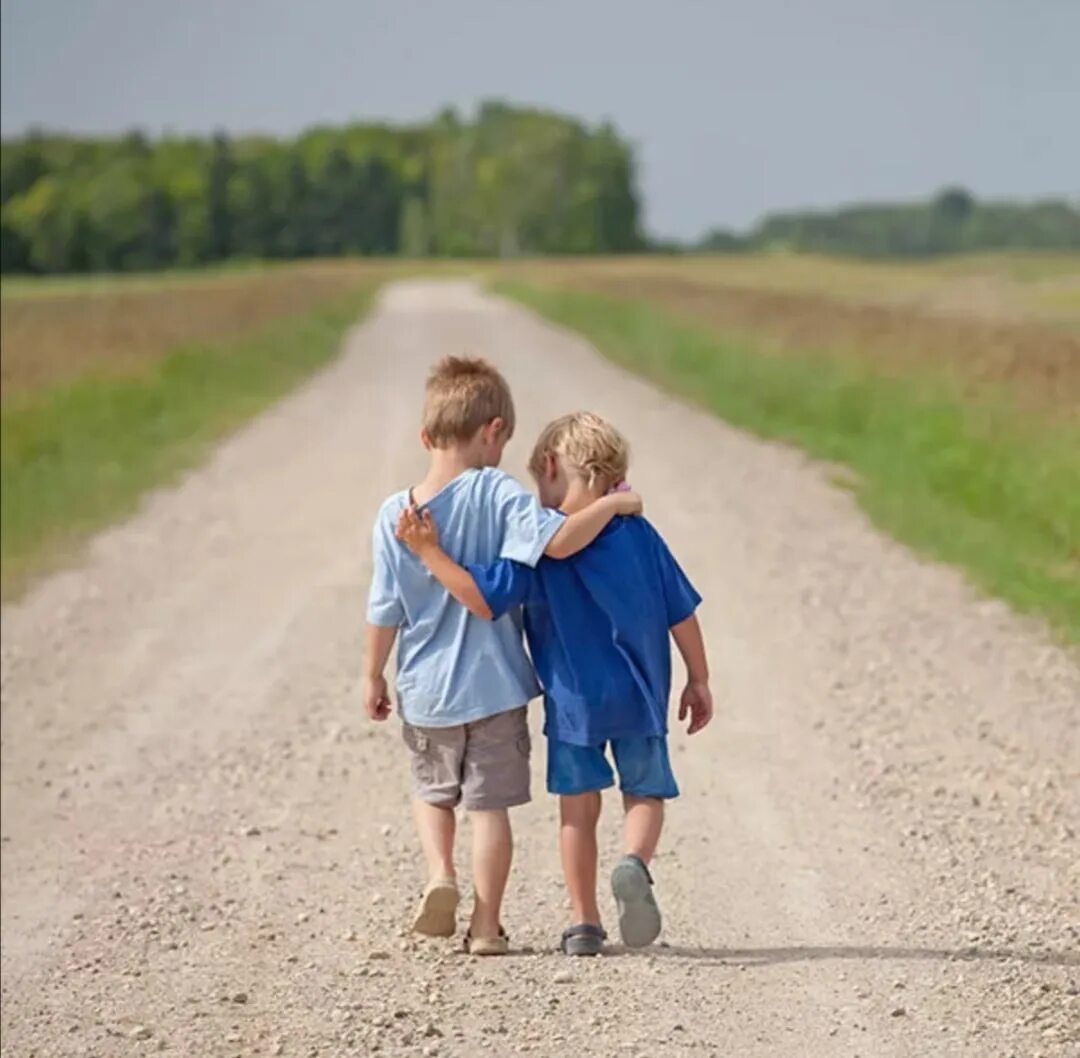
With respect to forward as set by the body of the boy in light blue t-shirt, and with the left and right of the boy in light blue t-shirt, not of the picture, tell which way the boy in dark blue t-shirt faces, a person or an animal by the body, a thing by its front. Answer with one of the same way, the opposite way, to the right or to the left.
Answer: the same way

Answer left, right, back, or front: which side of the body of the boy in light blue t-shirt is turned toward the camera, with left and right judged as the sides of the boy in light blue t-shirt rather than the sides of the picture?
back

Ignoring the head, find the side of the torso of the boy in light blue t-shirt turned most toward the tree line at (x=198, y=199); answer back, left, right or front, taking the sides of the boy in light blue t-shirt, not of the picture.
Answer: front

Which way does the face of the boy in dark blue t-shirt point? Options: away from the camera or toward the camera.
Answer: away from the camera

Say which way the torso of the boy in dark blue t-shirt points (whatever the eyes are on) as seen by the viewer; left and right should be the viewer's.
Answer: facing away from the viewer

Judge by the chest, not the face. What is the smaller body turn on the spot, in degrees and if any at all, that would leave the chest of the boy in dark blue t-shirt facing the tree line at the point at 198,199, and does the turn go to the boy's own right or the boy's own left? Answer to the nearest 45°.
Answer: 0° — they already face it
